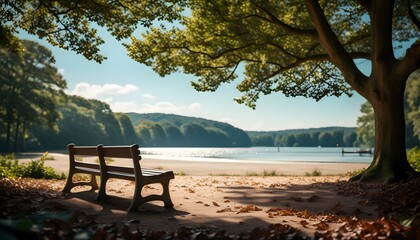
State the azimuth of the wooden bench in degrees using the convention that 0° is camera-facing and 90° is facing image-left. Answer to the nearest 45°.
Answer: approximately 225°

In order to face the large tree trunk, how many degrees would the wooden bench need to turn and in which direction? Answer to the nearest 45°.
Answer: approximately 45° to its right
